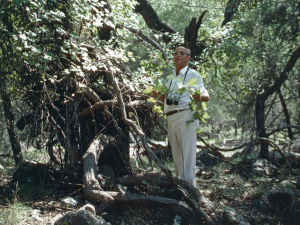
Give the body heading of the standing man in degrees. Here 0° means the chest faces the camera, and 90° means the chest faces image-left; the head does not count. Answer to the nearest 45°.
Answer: approximately 45°

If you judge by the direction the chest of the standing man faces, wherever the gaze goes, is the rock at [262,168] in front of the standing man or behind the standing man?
behind
